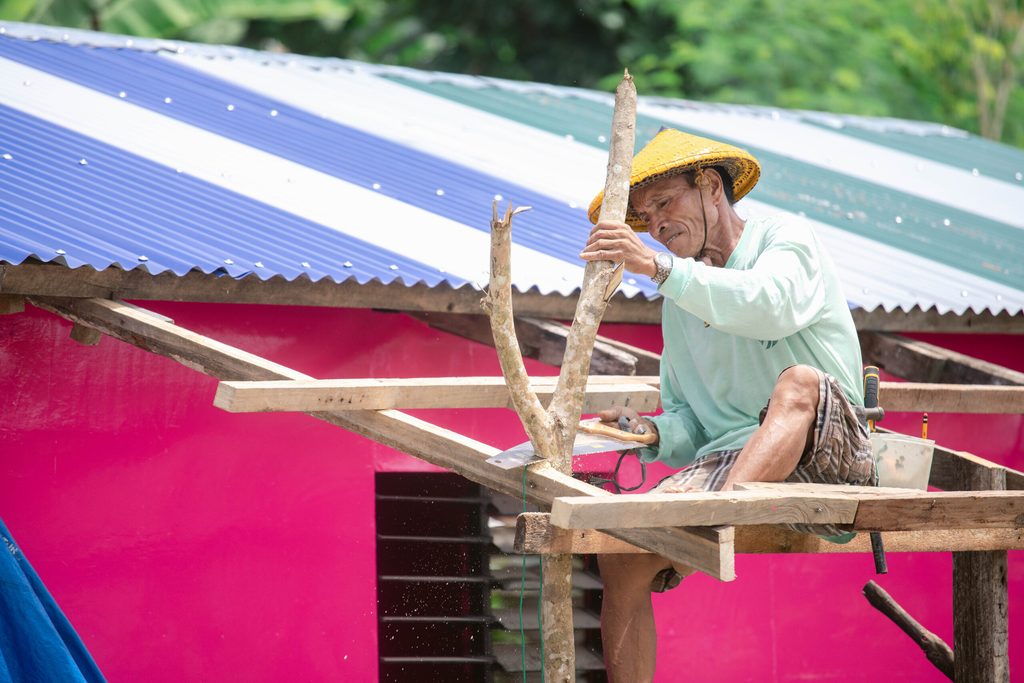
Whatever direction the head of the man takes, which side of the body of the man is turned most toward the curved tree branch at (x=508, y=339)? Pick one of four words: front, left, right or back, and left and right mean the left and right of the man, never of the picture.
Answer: front

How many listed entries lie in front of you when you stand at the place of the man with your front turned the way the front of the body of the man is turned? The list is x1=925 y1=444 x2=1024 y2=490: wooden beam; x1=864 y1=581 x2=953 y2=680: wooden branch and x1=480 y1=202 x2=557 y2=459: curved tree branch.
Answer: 1

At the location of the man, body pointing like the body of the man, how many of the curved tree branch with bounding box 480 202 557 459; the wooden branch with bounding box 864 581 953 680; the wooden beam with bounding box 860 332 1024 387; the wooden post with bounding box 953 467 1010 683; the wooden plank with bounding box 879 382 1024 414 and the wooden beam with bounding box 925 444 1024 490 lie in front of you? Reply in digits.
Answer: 1

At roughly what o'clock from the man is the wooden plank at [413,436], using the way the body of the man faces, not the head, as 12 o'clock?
The wooden plank is roughly at 1 o'clock from the man.

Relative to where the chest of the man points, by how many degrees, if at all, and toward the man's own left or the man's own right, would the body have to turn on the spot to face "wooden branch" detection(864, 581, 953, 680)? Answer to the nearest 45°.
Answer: approximately 180°

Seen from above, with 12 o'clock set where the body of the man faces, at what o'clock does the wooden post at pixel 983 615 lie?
The wooden post is roughly at 6 o'clock from the man.

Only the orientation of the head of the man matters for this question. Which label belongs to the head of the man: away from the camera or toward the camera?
toward the camera

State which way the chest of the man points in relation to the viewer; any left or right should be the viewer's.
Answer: facing the viewer and to the left of the viewer

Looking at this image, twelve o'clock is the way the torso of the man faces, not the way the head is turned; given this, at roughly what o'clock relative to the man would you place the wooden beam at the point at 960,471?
The wooden beam is roughly at 6 o'clock from the man.

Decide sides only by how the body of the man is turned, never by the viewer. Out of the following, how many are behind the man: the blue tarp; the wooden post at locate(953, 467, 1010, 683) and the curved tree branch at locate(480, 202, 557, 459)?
1

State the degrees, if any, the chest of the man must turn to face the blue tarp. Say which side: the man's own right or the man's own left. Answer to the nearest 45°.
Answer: approximately 45° to the man's own right
